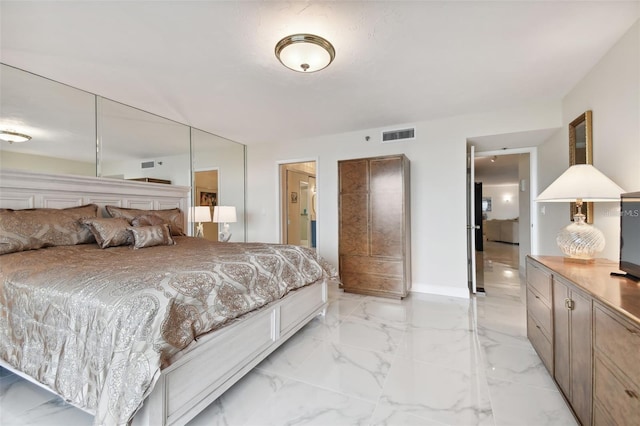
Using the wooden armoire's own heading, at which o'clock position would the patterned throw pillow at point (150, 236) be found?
The patterned throw pillow is roughly at 2 o'clock from the wooden armoire.

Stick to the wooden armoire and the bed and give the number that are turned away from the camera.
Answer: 0

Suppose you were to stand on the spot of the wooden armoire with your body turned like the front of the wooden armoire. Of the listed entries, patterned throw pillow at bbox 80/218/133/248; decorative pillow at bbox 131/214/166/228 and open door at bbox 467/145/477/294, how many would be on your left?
1

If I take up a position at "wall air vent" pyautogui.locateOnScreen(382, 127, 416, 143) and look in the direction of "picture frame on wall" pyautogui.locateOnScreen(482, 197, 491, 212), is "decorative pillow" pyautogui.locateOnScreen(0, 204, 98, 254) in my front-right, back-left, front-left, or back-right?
back-left

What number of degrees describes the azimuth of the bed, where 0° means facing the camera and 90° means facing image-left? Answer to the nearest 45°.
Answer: approximately 315°

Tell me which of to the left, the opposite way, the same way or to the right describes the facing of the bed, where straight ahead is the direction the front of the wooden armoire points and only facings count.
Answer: to the left

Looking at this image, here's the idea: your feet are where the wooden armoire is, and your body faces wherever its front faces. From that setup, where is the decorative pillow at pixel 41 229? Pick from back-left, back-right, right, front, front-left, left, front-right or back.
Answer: front-right

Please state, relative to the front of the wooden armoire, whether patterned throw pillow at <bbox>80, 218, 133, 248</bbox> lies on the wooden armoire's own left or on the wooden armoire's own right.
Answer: on the wooden armoire's own right

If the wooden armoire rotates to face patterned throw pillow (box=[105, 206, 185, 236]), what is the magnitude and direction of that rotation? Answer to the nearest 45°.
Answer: approximately 90° to its right

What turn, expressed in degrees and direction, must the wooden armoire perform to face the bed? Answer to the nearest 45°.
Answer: approximately 45° to its right

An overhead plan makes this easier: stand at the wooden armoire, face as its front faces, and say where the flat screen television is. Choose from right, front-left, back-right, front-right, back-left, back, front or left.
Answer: front-left

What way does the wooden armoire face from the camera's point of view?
toward the camera
